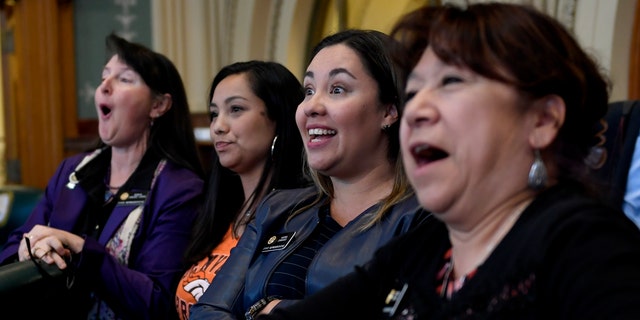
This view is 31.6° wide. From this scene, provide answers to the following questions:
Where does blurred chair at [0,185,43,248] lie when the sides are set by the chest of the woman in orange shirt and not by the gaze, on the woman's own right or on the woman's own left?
on the woman's own right

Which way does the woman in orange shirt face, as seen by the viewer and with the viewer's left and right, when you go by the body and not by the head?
facing the viewer and to the left of the viewer

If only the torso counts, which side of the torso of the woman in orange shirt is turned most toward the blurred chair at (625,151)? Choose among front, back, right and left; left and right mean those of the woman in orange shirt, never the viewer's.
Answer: left
